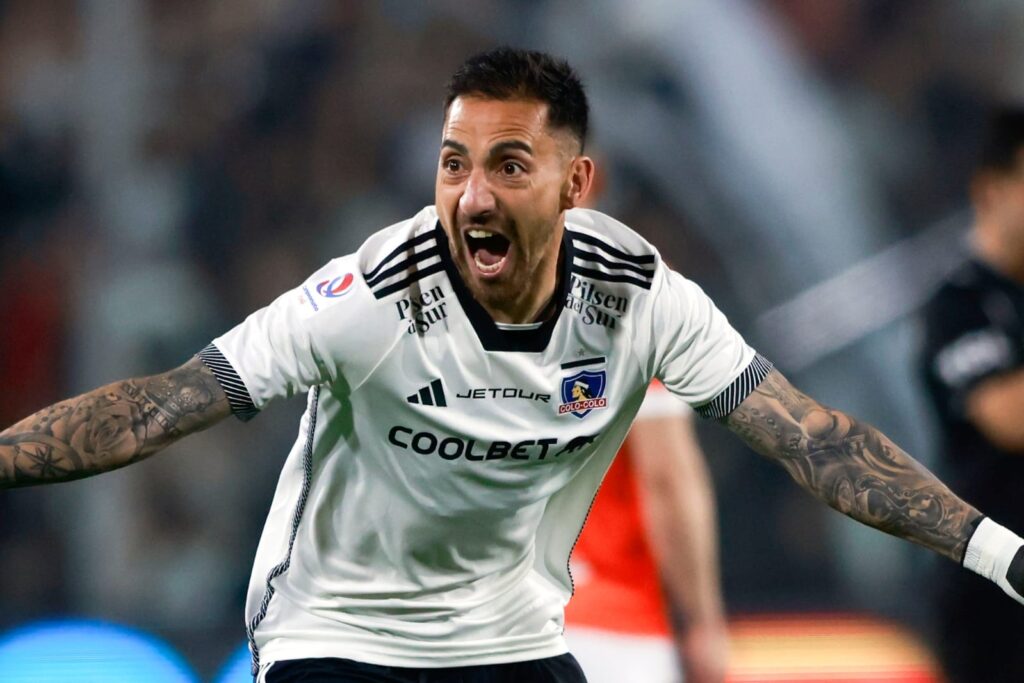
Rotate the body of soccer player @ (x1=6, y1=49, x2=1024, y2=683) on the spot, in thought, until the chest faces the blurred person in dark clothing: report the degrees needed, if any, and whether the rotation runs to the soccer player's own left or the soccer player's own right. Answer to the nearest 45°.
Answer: approximately 135° to the soccer player's own left

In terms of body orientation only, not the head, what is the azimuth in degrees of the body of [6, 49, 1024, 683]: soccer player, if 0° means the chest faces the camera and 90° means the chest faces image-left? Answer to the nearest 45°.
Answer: approximately 0°

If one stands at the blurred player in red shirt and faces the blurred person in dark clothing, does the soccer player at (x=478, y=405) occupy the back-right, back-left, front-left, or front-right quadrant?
back-right

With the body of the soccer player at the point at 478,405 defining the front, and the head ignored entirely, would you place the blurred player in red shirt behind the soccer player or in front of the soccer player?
behind
